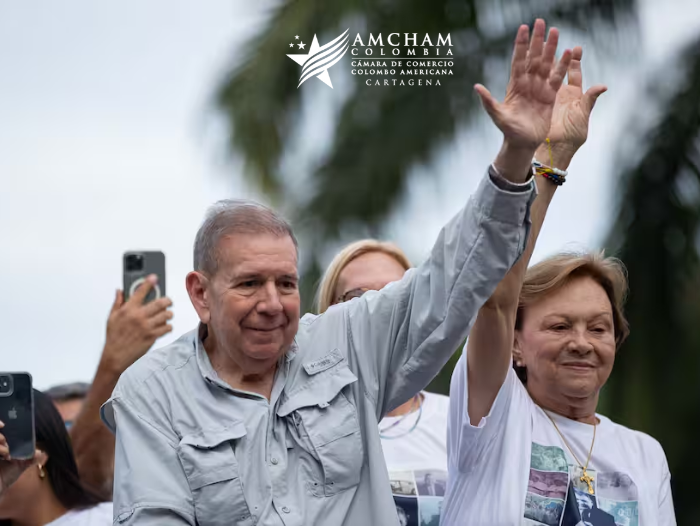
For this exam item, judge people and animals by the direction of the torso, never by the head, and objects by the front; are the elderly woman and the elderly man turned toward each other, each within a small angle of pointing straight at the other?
no

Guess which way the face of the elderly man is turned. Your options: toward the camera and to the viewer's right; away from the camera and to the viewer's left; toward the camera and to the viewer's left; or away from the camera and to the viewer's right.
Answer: toward the camera and to the viewer's right

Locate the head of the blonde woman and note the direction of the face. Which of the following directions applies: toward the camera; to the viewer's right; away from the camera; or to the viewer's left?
toward the camera

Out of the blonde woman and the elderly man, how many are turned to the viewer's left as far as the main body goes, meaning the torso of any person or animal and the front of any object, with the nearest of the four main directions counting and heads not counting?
0

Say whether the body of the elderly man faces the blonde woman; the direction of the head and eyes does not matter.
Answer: no

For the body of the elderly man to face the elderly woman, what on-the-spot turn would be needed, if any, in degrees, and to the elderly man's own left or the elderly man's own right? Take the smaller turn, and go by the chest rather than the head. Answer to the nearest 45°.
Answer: approximately 90° to the elderly man's own left

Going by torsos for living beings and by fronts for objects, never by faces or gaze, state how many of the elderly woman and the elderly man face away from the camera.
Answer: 0

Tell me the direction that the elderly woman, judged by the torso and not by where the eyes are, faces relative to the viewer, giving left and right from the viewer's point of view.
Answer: facing the viewer and to the right of the viewer

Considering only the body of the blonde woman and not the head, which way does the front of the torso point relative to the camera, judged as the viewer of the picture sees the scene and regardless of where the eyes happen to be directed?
toward the camera

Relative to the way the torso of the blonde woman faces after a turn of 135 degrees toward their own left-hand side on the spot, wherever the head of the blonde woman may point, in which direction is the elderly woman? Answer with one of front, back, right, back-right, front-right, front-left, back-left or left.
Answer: right

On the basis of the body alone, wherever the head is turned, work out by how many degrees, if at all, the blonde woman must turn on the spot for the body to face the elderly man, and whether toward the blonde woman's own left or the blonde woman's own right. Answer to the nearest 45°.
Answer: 0° — they already face them

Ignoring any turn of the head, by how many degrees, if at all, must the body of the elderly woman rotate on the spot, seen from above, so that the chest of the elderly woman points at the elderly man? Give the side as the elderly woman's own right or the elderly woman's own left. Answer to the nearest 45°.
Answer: approximately 90° to the elderly woman's own right

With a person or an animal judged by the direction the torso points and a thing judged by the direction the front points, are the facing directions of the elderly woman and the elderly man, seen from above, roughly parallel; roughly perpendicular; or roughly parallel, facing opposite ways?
roughly parallel
